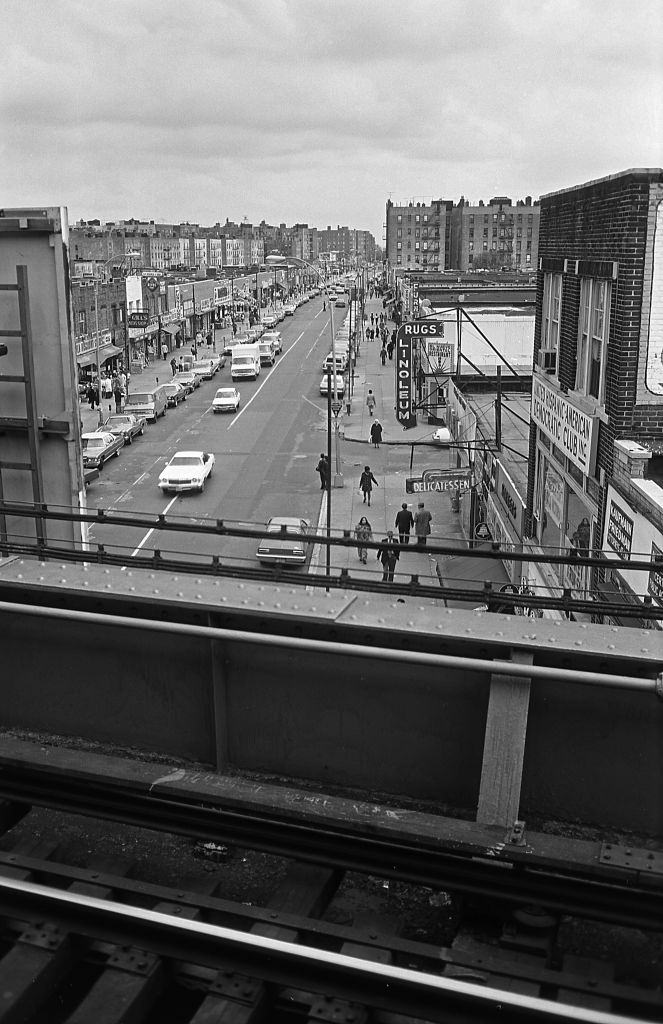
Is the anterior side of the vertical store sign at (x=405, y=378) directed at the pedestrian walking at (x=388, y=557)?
yes

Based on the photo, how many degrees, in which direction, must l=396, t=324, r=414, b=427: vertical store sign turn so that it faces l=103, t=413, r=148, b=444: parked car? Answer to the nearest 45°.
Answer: approximately 135° to its right

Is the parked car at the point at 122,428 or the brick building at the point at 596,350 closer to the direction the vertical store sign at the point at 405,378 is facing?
the brick building

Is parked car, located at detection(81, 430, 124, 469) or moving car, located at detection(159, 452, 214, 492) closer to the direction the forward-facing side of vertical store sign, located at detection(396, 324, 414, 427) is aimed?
the moving car

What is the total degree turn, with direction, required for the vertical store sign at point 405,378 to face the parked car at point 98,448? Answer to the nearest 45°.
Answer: approximately 90° to its right

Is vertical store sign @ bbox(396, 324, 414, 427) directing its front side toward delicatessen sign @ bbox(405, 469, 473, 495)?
yes

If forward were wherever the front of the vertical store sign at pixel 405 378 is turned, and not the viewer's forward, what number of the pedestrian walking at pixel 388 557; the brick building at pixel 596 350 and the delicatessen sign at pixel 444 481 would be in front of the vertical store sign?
3

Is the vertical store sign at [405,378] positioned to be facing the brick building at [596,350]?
yes

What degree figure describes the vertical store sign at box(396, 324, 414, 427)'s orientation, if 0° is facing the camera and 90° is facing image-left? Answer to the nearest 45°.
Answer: approximately 0°

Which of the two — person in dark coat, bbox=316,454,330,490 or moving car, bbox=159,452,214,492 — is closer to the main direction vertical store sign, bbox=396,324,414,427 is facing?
the person in dark coat

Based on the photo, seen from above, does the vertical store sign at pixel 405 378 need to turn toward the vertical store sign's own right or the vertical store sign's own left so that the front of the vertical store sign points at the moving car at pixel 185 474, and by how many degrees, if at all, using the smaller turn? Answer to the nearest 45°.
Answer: approximately 45° to the vertical store sign's own right
